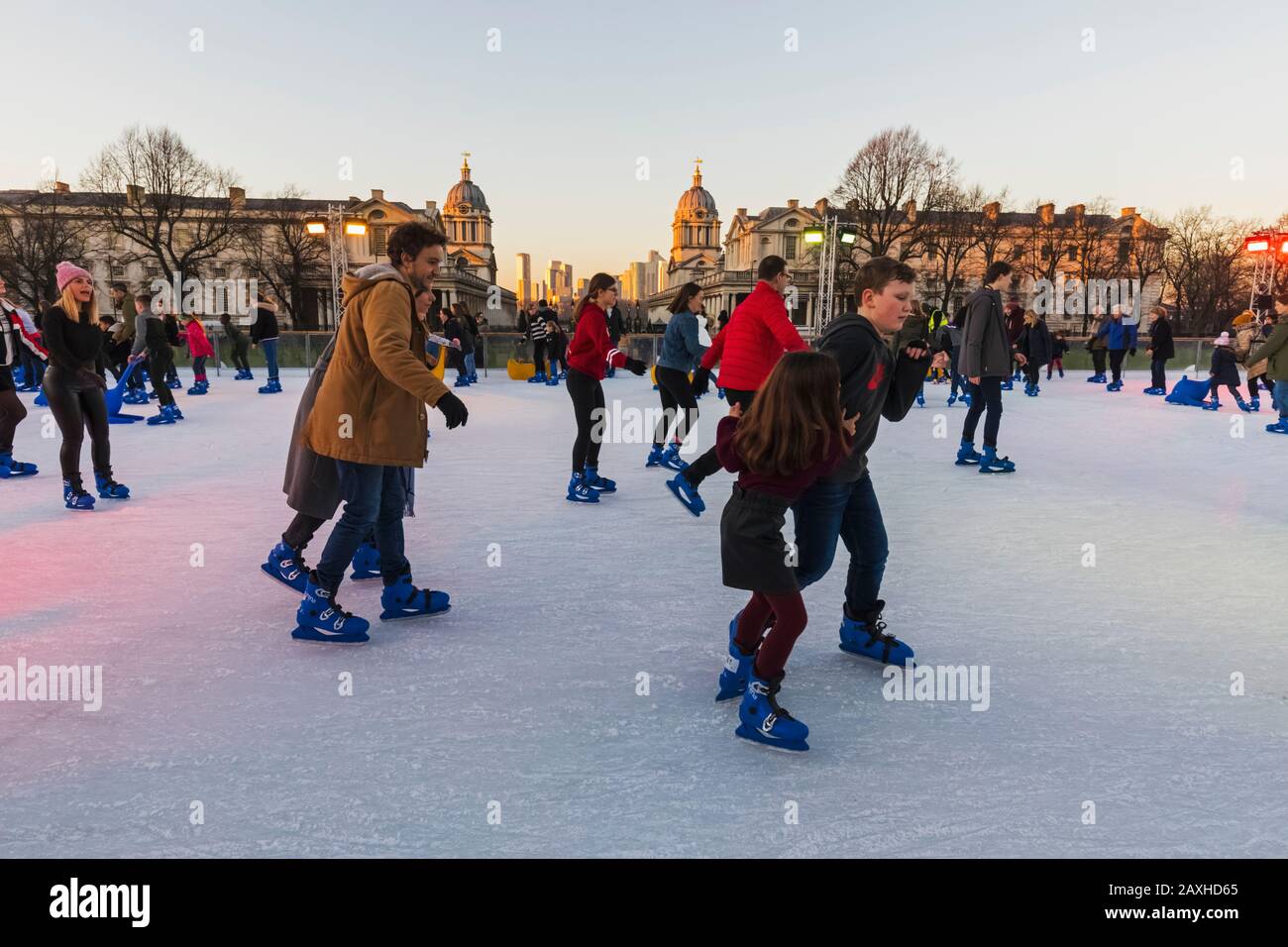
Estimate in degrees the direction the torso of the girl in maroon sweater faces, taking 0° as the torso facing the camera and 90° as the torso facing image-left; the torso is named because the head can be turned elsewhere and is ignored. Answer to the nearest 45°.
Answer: approximately 225°

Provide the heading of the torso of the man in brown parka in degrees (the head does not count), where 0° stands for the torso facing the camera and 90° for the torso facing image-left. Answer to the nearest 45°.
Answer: approximately 270°

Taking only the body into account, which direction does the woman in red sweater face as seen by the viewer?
to the viewer's right

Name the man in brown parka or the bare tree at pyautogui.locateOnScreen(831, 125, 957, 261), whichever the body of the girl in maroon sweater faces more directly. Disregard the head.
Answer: the bare tree

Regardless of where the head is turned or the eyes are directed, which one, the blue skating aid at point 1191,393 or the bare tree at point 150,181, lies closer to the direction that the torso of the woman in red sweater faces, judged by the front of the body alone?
the blue skating aid

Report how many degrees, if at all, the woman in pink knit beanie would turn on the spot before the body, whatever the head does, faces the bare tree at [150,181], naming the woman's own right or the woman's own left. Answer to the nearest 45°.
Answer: approximately 135° to the woman's own left

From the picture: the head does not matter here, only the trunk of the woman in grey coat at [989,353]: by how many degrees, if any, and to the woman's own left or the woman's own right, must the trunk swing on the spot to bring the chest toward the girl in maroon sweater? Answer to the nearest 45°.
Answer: approximately 90° to the woman's own right

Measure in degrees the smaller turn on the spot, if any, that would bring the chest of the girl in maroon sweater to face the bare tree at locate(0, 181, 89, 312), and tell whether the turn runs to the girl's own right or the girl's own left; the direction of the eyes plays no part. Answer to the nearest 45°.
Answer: approximately 90° to the girl's own left

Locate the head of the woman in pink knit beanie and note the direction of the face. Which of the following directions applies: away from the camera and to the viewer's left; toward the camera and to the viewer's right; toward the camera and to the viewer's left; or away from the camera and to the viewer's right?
toward the camera and to the viewer's right

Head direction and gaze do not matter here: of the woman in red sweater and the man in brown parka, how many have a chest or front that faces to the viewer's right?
2
